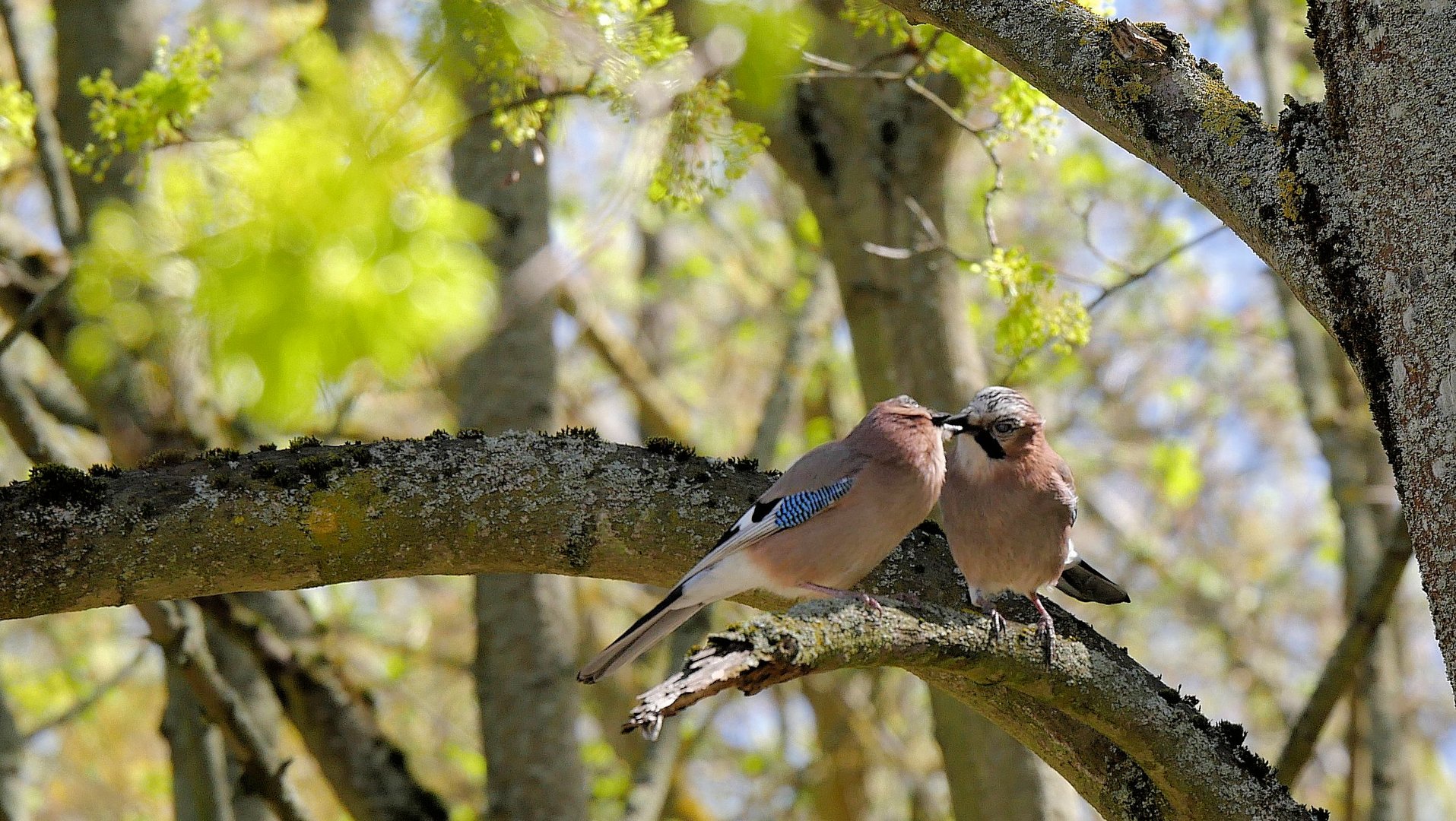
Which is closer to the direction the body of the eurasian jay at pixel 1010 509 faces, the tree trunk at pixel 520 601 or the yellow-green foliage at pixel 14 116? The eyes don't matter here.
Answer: the yellow-green foliage

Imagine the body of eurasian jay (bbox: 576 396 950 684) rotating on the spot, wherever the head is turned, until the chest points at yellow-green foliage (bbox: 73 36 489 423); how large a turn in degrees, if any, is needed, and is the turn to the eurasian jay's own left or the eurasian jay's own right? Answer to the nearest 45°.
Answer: approximately 135° to the eurasian jay's own right

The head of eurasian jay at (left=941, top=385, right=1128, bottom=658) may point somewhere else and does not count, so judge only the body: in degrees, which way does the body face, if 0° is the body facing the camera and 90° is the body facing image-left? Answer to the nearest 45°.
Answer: approximately 45°

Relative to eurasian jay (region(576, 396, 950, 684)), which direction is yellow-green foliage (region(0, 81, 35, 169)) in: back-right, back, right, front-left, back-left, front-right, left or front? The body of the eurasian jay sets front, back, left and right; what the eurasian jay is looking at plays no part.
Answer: back

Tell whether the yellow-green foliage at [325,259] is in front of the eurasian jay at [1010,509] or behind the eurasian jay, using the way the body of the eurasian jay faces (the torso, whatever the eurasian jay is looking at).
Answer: in front

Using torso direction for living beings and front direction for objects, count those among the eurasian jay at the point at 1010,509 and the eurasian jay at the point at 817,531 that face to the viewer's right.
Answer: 1

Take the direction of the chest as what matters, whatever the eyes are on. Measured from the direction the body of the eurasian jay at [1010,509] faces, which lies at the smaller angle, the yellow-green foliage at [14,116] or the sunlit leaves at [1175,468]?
the yellow-green foliage

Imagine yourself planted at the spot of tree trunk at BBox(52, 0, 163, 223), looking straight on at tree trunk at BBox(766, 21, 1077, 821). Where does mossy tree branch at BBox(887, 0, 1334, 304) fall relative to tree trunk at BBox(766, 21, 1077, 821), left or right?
right

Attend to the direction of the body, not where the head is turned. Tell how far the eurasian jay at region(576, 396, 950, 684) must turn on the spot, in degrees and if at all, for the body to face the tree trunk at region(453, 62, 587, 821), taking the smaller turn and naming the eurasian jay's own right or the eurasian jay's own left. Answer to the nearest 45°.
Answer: approximately 135° to the eurasian jay's own left

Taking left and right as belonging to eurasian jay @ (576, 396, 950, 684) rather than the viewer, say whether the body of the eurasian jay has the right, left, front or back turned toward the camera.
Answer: right
